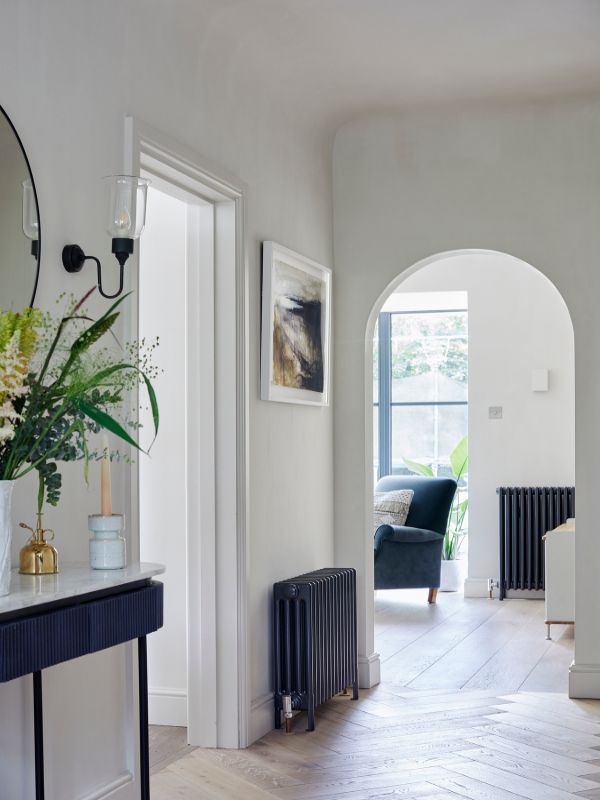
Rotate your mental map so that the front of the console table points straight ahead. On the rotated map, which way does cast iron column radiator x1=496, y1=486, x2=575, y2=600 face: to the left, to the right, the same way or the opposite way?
to the right

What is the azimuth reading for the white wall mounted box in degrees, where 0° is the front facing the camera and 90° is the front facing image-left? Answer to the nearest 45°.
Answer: approximately 0°

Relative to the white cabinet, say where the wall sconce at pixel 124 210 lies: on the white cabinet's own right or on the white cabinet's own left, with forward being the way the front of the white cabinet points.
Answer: on the white cabinet's own left

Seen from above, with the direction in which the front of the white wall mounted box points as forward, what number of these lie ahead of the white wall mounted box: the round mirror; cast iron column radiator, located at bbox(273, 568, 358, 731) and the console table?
3

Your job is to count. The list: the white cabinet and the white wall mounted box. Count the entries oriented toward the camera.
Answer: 1

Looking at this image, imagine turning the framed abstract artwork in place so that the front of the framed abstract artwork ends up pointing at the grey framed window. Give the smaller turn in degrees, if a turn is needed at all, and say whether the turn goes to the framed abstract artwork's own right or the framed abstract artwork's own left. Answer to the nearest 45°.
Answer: approximately 135° to the framed abstract artwork's own left

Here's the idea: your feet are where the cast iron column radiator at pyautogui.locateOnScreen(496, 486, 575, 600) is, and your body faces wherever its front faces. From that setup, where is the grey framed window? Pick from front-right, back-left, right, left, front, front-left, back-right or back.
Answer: back-right
